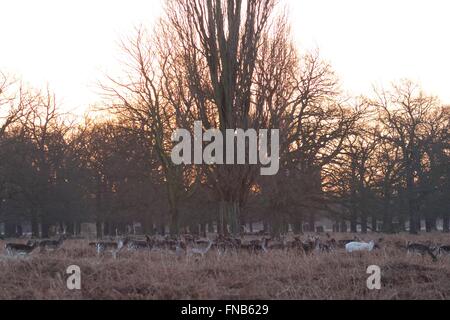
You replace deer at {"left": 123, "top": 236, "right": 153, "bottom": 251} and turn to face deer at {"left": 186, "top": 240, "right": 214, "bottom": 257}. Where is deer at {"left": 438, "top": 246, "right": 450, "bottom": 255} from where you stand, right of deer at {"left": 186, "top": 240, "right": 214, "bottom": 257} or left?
left

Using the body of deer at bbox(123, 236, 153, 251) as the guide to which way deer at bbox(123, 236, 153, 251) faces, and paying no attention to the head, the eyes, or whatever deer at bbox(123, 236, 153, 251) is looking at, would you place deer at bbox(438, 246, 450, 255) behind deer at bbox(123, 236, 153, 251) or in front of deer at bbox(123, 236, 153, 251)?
in front

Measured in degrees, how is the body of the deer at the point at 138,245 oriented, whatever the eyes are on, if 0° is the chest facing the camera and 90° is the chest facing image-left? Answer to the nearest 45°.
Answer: approximately 270°
